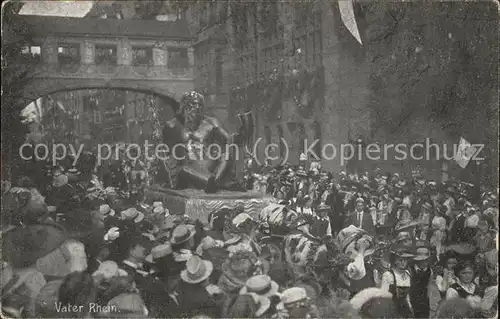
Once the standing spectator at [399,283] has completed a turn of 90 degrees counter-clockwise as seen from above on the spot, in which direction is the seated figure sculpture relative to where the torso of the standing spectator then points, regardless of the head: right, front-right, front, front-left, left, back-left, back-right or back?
back-left

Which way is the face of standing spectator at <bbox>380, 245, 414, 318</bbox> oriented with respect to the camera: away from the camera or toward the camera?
toward the camera

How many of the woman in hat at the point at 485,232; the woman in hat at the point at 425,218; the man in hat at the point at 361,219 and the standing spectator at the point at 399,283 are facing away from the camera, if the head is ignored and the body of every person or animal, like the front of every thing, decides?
0

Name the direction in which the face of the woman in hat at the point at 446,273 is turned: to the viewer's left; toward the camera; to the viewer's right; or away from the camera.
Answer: toward the camera

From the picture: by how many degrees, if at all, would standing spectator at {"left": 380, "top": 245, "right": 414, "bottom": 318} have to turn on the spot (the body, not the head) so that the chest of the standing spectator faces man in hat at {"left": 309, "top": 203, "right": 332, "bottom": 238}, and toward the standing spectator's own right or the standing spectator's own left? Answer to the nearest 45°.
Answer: approximately 135° to the standing spectator's own right

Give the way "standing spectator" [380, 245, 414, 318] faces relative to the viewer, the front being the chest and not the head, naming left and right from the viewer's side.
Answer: facing the viewer and to the right of the viewer

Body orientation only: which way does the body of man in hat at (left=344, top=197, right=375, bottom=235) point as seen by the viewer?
toward the camera

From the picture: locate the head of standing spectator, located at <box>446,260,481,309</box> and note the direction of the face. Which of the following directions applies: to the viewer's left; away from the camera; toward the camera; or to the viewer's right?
toward the camera

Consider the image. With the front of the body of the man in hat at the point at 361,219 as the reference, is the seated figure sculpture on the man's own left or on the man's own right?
on the man's own right

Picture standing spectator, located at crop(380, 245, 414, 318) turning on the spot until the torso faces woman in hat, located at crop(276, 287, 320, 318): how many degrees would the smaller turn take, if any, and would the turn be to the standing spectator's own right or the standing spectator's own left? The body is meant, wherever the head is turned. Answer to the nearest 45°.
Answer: approximately 90° to the standing spectator's own right

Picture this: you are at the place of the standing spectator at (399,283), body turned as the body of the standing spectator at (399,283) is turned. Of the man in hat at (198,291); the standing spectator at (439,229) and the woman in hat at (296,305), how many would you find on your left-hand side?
1

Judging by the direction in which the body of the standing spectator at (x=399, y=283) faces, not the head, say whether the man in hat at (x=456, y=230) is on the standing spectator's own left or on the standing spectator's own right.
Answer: on the standing spectator's own left
